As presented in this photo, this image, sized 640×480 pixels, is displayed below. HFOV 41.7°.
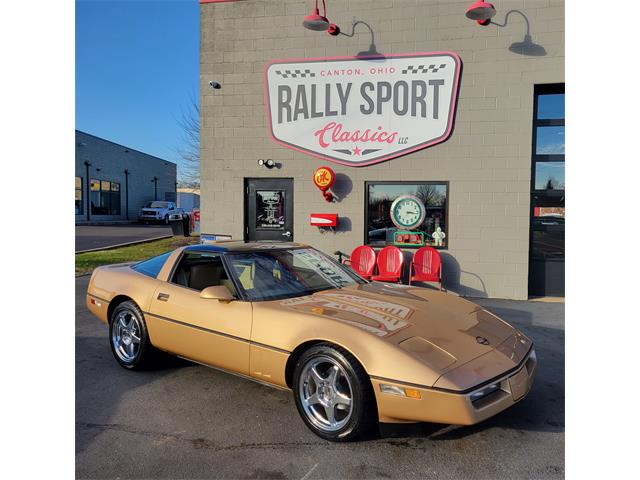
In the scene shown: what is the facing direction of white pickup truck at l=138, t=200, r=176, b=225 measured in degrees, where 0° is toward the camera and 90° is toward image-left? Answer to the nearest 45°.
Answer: approximately 45°

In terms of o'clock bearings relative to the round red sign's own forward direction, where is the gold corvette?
The gold corvette is roughly at 12 o'clock from the round red sign.
